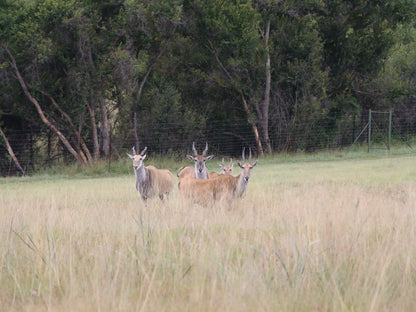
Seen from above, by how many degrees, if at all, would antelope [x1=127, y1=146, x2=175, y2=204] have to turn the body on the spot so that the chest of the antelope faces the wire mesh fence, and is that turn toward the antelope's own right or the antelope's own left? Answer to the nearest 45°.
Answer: approximately 135° to the antelope's own right

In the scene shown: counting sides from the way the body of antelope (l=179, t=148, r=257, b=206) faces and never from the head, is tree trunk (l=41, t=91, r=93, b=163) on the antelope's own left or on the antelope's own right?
on the antelope's own left

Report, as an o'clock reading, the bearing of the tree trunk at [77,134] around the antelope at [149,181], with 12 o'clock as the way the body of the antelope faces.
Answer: The tree trunk is roughly at 4 o'clock from the antelope.

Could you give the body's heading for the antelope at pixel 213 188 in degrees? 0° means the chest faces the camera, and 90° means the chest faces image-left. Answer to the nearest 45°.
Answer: approximately 270°

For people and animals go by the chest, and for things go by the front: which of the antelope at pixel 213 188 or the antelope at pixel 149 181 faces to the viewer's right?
the antelope at pixel 213 188

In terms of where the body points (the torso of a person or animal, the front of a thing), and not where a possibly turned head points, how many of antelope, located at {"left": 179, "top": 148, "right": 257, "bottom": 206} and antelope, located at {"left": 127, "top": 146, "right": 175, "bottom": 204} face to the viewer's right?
1

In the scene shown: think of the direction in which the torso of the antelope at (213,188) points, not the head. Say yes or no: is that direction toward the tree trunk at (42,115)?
no

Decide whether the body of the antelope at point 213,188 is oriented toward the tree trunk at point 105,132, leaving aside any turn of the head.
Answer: no

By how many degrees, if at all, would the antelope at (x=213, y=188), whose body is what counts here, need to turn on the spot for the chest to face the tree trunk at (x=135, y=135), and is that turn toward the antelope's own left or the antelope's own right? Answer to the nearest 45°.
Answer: approximately 90° to the antelope's own left

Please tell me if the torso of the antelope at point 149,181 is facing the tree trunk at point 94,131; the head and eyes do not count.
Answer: no

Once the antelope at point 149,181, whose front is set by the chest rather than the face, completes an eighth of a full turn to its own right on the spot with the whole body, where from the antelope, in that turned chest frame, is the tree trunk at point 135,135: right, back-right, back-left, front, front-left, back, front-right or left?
right

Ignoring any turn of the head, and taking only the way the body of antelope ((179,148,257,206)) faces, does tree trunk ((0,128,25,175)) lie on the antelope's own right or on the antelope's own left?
on the antelope's own left

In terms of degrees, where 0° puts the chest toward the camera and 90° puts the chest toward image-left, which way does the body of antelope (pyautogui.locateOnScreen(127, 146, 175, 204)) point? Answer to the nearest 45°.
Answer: approximately 45°
